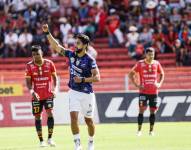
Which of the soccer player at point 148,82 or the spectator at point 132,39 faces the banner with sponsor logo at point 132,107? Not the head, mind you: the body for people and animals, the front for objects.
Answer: the spectator

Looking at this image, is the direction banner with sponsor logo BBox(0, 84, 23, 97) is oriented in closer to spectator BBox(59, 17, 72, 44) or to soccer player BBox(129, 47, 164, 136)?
the soccer player

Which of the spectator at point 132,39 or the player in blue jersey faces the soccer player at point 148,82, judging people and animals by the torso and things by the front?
the spectator

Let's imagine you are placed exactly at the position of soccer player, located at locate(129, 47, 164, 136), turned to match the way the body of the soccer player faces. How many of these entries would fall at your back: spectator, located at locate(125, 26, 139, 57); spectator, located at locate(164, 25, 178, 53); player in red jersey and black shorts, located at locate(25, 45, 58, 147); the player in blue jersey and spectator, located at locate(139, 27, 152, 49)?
3

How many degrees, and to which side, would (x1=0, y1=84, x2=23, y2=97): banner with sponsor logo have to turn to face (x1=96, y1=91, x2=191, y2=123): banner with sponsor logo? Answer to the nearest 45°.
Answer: approximately 90° to its left

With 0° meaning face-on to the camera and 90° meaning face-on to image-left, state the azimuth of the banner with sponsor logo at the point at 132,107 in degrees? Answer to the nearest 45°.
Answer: approximately 0°

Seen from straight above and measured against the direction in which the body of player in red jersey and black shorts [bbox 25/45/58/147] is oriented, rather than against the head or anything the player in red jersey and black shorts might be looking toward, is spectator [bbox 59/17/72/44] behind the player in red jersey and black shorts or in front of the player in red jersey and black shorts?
behind
